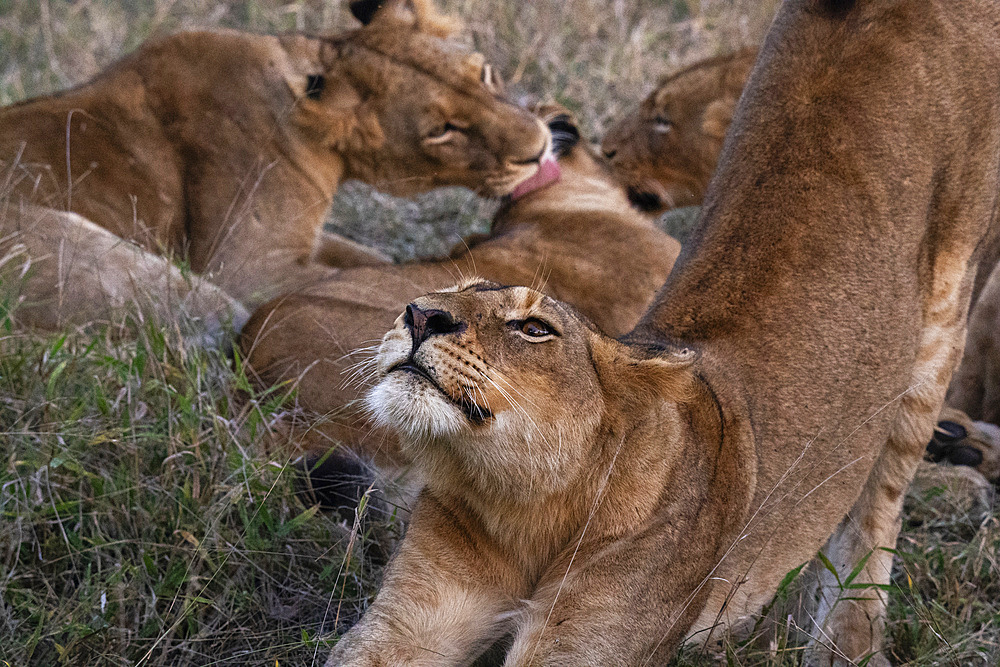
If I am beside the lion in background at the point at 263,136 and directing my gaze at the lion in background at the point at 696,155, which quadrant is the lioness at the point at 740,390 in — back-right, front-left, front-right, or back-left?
front-right

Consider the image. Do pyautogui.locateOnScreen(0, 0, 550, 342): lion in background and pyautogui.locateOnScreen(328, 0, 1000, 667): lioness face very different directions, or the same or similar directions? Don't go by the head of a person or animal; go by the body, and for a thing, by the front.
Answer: very different directions

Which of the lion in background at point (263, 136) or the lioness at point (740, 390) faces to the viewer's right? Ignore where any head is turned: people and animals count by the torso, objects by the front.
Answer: the lion in background

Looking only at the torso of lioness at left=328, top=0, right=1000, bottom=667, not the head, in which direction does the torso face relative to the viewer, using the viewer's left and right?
facing the viewer and to the left of the viewer

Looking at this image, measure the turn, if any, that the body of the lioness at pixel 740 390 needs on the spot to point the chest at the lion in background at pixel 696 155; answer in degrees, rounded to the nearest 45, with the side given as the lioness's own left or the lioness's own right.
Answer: approximately 135° to the lioness's own right

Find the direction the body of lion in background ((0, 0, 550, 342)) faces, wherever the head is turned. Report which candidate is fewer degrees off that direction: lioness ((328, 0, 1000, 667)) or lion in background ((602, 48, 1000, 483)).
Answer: the lion in background

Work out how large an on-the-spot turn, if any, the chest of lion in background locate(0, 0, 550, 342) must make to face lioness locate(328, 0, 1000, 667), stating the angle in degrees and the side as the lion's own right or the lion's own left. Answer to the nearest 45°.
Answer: approximately 45° to the lion's own right

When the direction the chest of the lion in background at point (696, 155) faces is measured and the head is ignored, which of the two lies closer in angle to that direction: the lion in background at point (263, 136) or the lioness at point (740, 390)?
the lion in background

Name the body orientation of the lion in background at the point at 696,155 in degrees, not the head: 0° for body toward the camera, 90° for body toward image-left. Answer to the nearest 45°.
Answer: approximately 90°

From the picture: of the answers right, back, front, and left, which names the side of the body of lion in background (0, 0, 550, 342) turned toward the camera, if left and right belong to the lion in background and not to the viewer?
right

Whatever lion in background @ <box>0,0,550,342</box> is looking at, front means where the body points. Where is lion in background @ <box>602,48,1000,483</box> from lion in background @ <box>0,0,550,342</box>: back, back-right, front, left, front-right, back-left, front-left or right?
front

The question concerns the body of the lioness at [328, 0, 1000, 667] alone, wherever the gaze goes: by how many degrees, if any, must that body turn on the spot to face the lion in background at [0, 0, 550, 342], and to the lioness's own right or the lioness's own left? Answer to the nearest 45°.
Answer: approximately 90° to the lioness's own right

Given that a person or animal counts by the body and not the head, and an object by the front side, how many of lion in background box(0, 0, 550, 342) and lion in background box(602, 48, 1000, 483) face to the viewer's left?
1

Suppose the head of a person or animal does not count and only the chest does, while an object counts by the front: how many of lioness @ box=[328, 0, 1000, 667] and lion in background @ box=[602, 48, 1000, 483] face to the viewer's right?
0

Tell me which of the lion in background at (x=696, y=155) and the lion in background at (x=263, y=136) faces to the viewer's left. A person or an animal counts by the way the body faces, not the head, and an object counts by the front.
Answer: the lion in background at (x=696, y=155)
